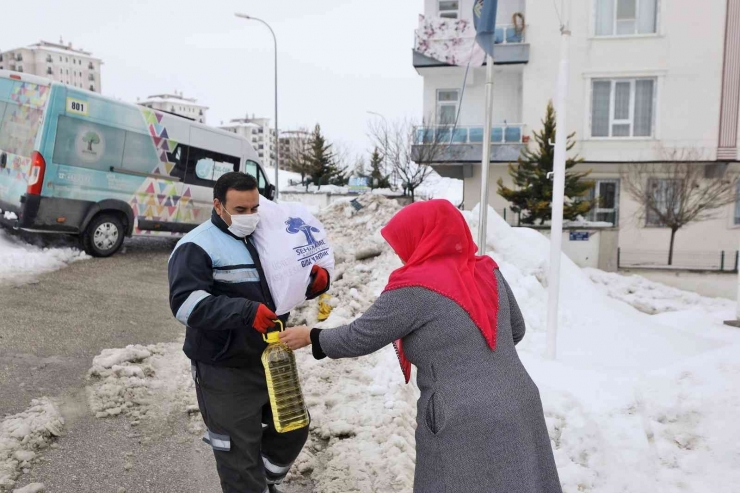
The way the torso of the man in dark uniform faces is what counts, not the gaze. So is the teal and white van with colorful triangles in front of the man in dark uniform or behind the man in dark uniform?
behind

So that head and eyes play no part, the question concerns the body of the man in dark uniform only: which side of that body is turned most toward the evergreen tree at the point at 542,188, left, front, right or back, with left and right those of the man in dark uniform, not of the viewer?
left

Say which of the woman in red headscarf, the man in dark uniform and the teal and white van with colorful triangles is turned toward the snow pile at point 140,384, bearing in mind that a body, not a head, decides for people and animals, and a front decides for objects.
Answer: the woman in red headscarf

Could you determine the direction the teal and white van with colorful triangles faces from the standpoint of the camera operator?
facing away from the viewer and to the right of the viewer

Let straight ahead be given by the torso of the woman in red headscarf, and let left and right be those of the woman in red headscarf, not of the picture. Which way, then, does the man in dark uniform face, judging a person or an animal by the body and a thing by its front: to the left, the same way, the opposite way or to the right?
the opposite way

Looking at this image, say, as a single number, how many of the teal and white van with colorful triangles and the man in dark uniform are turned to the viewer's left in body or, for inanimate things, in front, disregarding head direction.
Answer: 0

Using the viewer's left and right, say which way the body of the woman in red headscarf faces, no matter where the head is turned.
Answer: facing away from the viewer and to the left of the viewer

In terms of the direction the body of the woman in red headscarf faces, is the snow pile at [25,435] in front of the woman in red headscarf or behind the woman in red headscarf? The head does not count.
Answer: in front

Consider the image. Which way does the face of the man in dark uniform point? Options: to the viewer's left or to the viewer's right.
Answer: to the viewer's right

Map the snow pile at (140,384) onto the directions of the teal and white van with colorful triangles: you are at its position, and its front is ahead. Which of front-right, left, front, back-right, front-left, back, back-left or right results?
back-right

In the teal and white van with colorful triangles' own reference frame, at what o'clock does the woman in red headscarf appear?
The woman in red headscarf is roughly at 4 o'clock from the teal and white van with colorful triangles.

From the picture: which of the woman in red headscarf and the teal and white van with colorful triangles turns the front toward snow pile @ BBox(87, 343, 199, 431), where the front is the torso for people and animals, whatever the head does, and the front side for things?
the woman in red headscarf

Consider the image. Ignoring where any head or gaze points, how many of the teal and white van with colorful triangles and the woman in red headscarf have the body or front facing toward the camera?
0

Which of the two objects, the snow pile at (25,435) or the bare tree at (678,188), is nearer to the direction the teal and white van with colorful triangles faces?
the bare tree

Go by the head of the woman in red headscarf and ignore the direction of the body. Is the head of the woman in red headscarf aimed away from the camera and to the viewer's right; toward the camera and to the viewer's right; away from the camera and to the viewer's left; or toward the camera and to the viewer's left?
away from the camera and to the viewer's left
